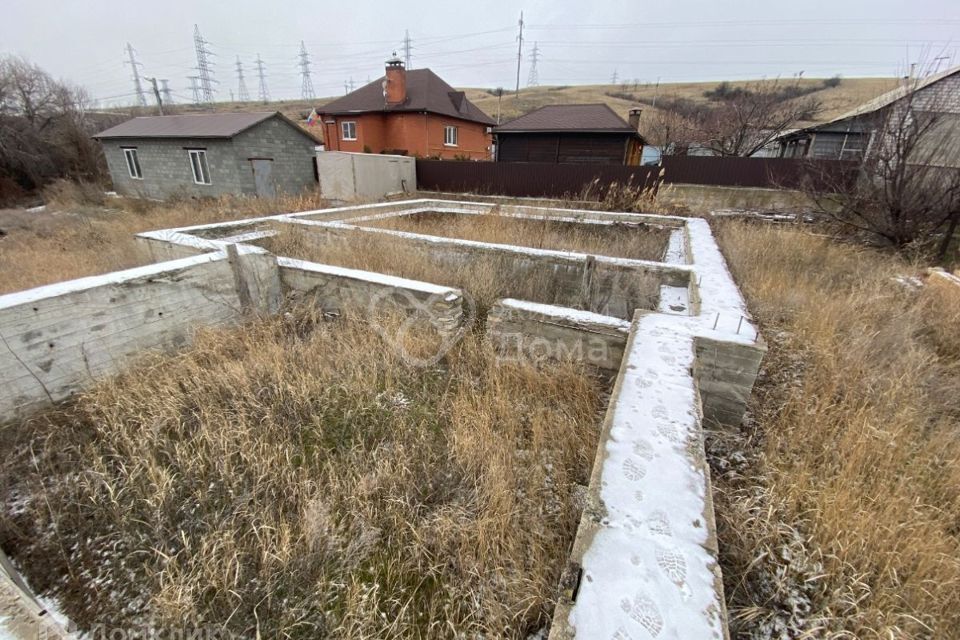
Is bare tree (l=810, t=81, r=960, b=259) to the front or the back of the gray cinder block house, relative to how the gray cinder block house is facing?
to the front

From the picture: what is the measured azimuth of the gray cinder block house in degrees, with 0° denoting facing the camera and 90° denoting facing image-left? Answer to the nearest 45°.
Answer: approximately 315°

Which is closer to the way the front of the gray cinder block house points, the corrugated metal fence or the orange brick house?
the corrugated metal fence

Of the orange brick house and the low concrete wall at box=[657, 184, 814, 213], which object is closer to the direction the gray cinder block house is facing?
the low concrete wall

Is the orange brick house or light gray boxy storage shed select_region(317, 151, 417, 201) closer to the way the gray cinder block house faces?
the light gray boxy storage shed
